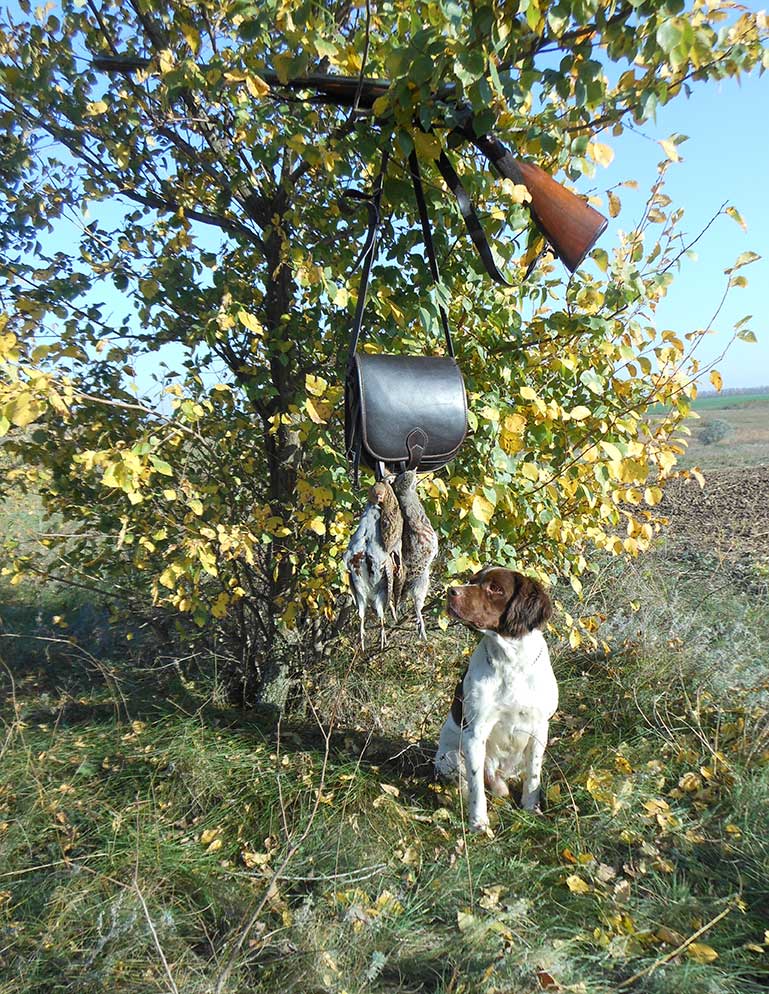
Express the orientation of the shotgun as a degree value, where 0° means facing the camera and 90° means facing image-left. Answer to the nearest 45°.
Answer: approximately 90°

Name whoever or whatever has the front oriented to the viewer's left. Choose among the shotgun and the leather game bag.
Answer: the shotgun

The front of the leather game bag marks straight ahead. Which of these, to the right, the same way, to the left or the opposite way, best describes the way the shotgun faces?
to the right

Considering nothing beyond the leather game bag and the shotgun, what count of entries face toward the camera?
1
